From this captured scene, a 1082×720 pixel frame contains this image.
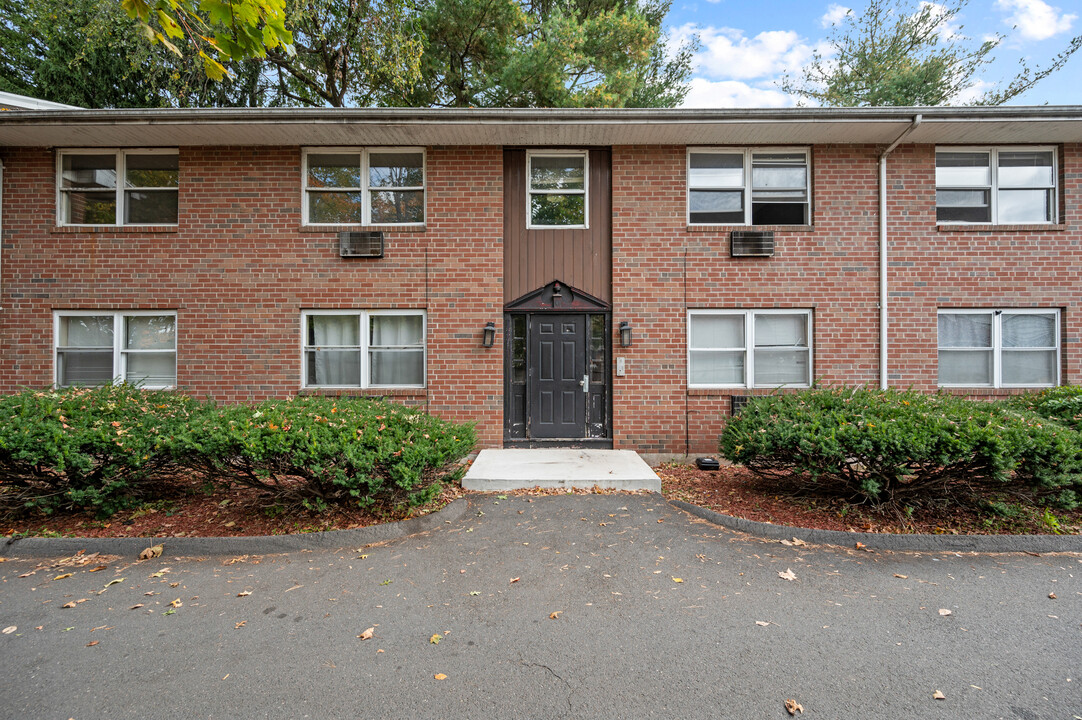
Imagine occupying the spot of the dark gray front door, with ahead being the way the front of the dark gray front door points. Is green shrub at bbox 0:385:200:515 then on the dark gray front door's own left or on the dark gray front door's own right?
on the dark gray front door's own right

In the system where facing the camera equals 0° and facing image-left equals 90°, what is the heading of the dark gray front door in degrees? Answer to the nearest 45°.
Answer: approximately 0°

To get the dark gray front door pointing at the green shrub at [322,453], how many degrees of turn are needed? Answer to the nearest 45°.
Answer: approximately 45° to its right

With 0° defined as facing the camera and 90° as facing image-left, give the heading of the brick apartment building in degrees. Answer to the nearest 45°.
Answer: approximately 0°
